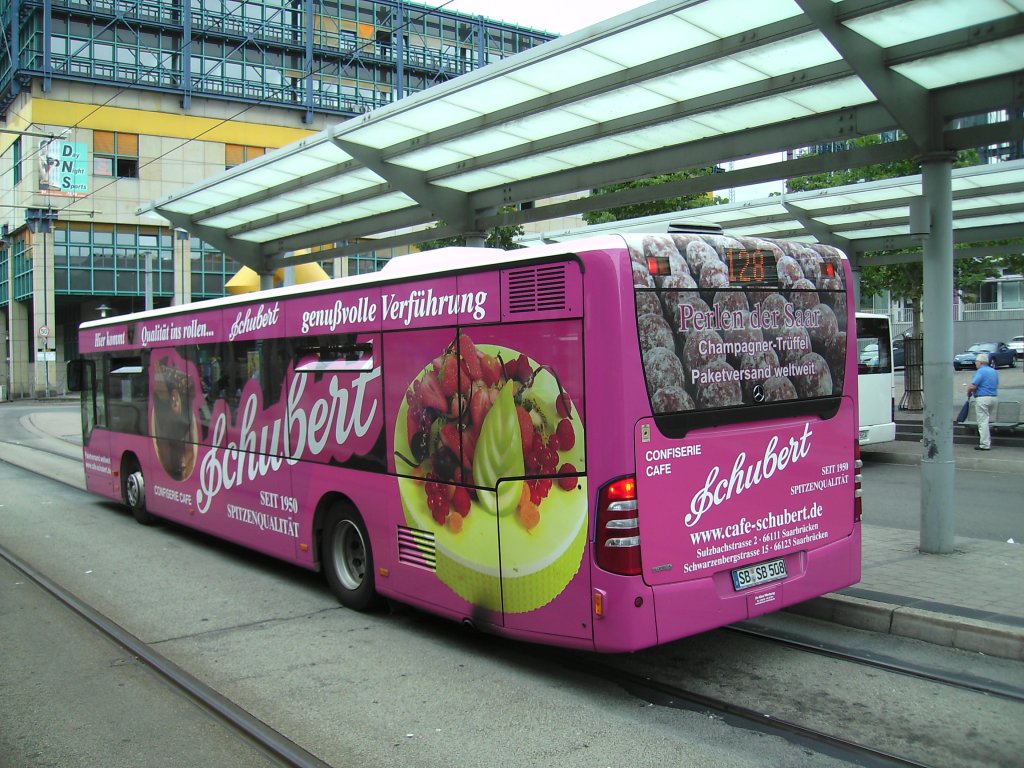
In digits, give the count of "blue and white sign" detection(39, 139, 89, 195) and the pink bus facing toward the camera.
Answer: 1

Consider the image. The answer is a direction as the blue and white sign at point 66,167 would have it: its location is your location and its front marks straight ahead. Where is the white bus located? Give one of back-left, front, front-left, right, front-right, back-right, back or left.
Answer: front-left

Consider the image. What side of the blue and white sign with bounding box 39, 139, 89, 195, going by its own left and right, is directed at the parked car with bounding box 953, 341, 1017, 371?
left

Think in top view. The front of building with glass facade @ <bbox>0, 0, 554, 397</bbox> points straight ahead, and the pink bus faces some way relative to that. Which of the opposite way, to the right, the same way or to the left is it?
the opposite way

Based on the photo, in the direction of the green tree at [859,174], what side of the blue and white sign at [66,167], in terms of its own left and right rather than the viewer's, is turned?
left

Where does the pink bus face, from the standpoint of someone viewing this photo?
facing away from the viewer and to the left of the viewer

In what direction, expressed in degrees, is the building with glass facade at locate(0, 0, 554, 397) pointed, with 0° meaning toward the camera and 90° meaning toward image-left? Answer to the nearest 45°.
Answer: approximately 315°

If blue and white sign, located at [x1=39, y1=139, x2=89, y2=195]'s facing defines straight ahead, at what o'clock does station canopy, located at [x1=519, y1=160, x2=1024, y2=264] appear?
The station canopy is roughly at 11 o'clock from the blue and white sign.
